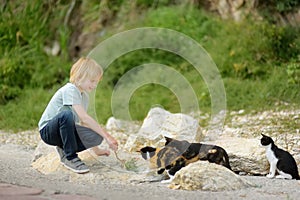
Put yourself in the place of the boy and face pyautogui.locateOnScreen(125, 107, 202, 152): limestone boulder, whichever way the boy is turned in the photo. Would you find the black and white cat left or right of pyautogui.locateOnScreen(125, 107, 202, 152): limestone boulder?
right

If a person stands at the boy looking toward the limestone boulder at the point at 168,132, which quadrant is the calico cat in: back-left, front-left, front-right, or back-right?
front-right

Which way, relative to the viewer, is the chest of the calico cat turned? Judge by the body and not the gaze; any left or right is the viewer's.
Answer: facing to the left of the viewer

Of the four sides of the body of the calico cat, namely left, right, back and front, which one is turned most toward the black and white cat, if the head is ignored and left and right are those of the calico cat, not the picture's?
back

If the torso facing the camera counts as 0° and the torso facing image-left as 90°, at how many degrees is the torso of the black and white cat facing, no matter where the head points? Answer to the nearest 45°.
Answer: approximately 90°

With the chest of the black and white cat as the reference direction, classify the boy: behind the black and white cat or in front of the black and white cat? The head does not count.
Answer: in front

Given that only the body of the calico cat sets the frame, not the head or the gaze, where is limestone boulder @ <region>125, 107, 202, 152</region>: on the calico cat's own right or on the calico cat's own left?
on the calico cat's own right

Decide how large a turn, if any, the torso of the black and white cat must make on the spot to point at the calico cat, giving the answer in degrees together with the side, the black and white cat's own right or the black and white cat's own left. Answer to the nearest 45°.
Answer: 0° — it already faces it

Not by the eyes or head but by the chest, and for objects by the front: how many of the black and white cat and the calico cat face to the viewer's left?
2

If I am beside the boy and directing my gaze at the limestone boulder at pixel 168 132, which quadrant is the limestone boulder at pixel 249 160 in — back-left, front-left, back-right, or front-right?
front-right

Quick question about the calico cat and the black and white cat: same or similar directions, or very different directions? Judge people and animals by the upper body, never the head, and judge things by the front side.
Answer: same or similar directions

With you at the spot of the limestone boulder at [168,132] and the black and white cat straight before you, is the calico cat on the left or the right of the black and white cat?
right

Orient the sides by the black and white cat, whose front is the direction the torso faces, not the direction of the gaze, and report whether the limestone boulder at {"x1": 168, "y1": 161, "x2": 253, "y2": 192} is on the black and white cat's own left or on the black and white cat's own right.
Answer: on the black and white cat's own left

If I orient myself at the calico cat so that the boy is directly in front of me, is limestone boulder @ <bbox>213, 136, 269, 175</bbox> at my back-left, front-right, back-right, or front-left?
back-right
